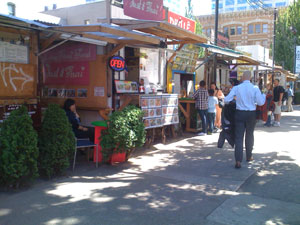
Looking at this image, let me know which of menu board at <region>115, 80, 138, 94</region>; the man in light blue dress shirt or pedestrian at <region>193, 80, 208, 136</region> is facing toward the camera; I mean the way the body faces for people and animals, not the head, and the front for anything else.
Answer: the menu board

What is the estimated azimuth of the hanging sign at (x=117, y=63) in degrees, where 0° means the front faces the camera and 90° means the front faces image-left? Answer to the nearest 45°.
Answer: approximately 0°

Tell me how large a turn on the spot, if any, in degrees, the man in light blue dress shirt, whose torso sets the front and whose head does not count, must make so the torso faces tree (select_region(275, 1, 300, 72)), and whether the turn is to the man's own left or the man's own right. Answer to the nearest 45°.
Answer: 0° — they already face it

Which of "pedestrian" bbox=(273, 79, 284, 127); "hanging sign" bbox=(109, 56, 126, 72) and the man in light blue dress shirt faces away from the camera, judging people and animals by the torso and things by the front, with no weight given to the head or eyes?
the man in light blue dress shirt

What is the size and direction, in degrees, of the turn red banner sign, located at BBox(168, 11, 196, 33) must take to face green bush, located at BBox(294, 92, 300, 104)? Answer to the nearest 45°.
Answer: approximately 90° to its left

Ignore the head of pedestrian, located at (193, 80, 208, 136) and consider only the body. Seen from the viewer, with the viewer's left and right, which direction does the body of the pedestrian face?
facing away from the viewer and to the left of the viewer

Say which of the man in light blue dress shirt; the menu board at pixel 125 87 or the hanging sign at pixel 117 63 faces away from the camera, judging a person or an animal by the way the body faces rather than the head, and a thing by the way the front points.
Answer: the man in light blue dress shirt

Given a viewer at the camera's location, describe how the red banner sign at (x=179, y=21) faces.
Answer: facing the viewer and to the right of the viewer

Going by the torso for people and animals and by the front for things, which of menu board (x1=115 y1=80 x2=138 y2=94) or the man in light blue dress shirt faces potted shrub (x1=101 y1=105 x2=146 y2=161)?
the menu board

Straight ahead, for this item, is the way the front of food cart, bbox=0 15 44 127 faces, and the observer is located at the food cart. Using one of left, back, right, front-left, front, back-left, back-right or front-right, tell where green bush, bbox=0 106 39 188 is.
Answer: front-right

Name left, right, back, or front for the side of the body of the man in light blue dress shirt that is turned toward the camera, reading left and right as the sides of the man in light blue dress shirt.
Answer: back

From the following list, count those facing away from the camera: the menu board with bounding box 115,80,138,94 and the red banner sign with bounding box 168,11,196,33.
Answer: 0
